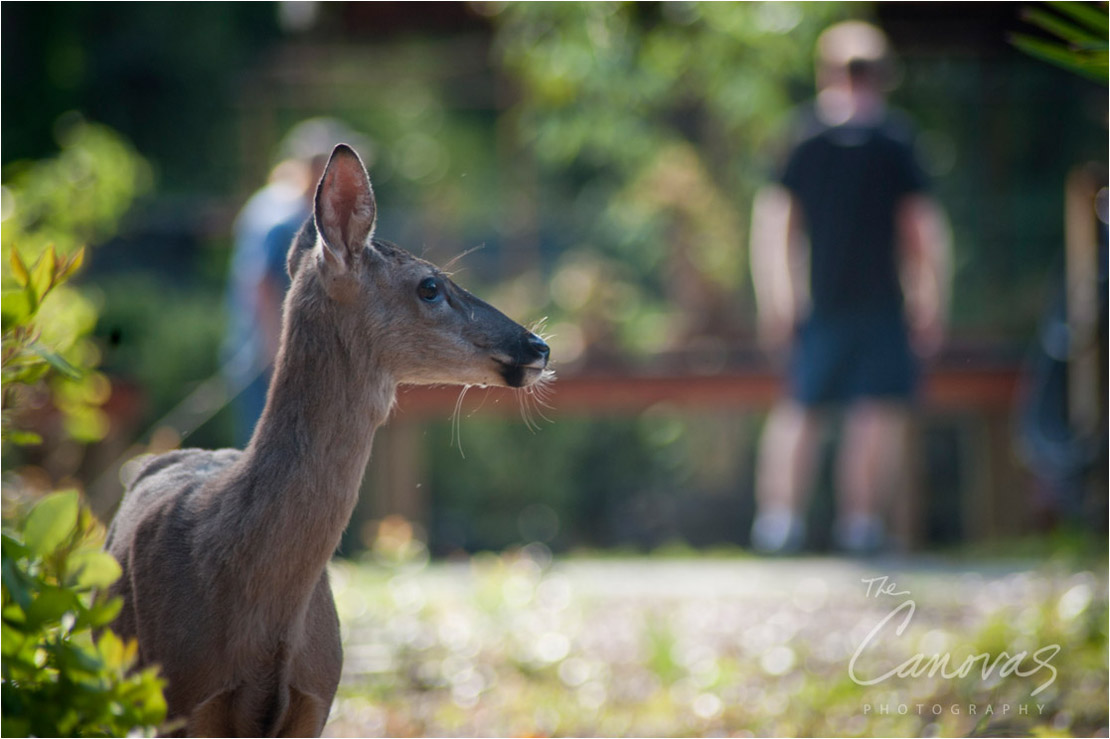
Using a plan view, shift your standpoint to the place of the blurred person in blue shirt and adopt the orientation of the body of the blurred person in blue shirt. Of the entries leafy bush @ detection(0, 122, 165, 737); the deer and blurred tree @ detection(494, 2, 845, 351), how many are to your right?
2

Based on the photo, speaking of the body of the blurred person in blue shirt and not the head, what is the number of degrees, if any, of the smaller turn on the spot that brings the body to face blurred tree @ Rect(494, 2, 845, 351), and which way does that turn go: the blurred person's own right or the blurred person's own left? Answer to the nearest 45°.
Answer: approximately 45° to the blurred person's own left

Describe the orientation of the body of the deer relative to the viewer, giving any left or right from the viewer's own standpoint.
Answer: facing the viewer and to the right of the viewer

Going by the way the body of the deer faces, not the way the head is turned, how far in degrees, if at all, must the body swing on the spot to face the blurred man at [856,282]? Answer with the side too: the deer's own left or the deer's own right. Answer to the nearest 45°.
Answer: approximately 90° to the deer's own left

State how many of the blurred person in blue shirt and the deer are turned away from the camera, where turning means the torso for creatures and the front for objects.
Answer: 0

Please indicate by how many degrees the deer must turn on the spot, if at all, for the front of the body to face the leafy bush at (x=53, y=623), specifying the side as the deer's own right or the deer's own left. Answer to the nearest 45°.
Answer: approximately 90° to the deer's own right

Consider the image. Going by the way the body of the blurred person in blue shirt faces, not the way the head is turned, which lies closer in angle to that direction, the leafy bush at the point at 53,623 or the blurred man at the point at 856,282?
the blurred man

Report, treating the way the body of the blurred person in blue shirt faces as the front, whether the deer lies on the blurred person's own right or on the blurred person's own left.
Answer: on the blurred person's own right

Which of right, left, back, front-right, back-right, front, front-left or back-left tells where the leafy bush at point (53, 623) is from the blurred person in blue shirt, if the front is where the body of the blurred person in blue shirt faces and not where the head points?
right

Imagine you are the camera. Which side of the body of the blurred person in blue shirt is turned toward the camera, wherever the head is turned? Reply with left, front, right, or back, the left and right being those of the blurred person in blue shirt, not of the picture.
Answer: right
